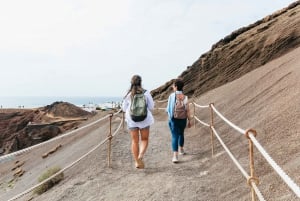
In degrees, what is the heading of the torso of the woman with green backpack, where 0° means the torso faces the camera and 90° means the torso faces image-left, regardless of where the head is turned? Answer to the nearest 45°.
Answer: approximately 180°

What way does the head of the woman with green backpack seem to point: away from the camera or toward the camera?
away from the camera

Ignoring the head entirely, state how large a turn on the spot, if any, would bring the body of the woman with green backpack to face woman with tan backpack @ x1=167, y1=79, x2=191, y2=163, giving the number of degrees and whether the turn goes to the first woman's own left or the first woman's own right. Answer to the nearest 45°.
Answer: approximately 45° to the first woman's own right
